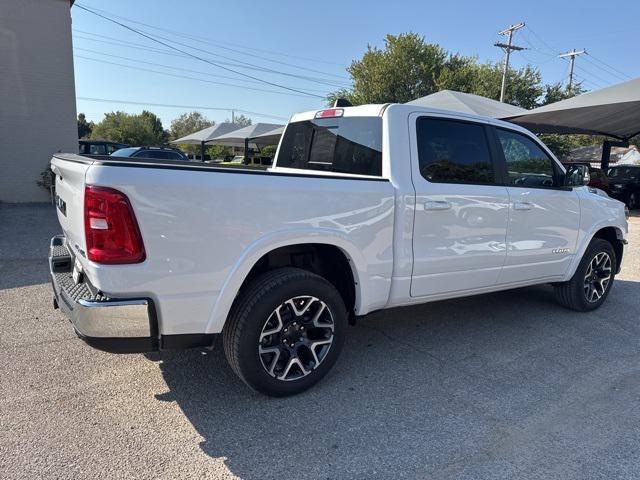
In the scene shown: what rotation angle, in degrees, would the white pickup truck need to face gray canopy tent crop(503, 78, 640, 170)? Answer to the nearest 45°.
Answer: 0° — it already faces it

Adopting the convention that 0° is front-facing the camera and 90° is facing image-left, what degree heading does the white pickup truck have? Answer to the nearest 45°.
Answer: approximately 225°

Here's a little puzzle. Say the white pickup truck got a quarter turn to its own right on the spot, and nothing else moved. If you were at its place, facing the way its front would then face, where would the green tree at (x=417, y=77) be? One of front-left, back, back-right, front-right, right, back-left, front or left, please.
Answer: back-left

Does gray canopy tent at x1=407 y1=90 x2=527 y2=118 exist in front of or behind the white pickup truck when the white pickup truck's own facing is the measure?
in front

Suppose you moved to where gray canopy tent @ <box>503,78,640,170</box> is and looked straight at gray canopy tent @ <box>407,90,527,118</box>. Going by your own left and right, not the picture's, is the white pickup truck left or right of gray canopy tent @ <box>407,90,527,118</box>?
left
